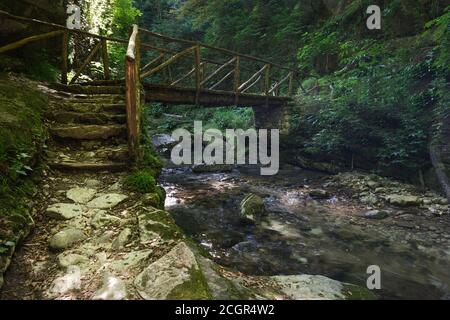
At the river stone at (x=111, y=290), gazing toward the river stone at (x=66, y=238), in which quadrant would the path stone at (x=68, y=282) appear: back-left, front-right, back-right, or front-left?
front-left

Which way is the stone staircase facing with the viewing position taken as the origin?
facing the viewer

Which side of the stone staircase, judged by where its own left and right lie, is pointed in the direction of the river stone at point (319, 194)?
left

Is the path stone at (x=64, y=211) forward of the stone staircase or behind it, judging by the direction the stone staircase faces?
forward

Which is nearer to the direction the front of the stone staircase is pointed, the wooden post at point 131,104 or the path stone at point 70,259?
the path stone

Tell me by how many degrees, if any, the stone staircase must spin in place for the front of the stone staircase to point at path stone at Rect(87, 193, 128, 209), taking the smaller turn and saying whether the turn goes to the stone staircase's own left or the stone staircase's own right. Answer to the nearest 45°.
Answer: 0° — it already faces it

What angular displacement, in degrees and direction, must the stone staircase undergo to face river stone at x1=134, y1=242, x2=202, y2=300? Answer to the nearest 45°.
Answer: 0° — it already faces it

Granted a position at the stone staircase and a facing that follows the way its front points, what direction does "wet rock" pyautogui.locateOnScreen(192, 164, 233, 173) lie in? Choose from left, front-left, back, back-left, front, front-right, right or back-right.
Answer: back-left

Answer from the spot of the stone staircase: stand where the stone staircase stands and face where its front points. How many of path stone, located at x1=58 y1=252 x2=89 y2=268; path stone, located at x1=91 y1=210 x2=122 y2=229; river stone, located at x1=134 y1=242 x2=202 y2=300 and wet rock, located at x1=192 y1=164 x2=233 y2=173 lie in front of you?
3

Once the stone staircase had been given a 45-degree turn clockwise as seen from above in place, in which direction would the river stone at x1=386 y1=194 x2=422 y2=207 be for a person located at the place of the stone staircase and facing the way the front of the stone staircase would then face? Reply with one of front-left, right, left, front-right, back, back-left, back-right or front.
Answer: back-left

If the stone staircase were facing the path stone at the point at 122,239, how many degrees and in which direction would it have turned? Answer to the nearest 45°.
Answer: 0° — it already faces it

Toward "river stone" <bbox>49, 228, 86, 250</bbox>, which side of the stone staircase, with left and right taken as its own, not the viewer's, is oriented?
front

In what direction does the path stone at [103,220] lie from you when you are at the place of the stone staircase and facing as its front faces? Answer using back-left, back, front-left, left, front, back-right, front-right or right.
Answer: front

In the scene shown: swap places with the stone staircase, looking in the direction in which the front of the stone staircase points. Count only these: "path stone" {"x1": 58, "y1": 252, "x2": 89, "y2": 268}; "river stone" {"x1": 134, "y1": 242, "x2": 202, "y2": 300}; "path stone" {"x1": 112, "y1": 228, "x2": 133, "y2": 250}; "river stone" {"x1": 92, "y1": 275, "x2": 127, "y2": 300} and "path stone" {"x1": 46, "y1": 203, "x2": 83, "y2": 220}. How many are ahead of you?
5

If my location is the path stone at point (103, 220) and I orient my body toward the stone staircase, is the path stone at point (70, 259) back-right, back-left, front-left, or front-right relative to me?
back-left

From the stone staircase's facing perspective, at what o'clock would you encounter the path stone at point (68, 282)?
The path stone is roughly at 12 o'clock from the stone staircase.

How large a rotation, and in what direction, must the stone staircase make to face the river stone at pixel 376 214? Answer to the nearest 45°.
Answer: approximately 90° to its left

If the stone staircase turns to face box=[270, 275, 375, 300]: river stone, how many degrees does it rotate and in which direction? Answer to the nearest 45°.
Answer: approximately 45° to its left

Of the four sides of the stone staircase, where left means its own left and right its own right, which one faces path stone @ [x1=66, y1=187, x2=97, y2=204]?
front
